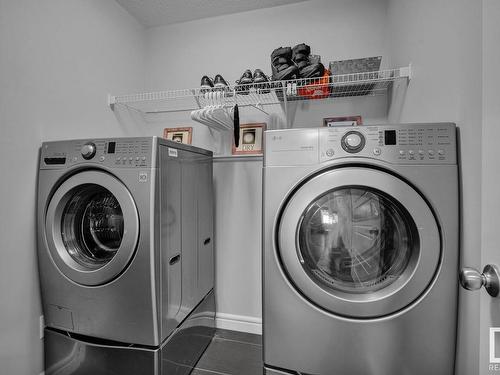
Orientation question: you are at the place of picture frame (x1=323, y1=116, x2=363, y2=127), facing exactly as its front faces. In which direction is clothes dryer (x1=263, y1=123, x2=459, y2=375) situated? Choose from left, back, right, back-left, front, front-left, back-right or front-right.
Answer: front

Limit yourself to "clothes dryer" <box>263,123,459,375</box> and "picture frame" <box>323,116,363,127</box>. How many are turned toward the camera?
2

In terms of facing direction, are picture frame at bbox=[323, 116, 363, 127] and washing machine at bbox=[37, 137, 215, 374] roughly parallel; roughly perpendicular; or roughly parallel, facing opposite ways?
roughly parallel

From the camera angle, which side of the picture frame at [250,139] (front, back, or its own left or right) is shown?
front

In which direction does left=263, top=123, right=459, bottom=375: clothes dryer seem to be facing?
toward the camera

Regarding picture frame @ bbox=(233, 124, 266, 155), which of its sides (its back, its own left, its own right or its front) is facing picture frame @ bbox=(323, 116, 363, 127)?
left

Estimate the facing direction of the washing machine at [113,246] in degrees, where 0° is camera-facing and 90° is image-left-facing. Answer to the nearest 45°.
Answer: approximately 45°

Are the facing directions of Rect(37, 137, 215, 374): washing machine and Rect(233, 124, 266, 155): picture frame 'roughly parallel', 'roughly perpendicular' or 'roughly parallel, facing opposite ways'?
roughly parallel

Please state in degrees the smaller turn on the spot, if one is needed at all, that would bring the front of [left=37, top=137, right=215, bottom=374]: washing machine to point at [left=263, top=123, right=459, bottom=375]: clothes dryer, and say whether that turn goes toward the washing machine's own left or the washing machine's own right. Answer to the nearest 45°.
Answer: approximately 90° to the washing machine's own left

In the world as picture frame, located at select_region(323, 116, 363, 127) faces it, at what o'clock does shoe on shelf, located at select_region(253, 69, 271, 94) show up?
The shoe on shelf is roughly at 2 o'clock from the picture frame.

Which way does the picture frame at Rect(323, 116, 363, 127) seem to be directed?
toward the camera

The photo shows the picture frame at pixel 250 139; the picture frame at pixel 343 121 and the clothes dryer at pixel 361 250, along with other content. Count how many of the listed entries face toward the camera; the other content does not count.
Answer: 3

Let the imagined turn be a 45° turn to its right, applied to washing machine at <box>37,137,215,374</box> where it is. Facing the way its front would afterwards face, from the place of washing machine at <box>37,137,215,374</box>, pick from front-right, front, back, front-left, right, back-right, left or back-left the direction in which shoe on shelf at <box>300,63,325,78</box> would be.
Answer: back
